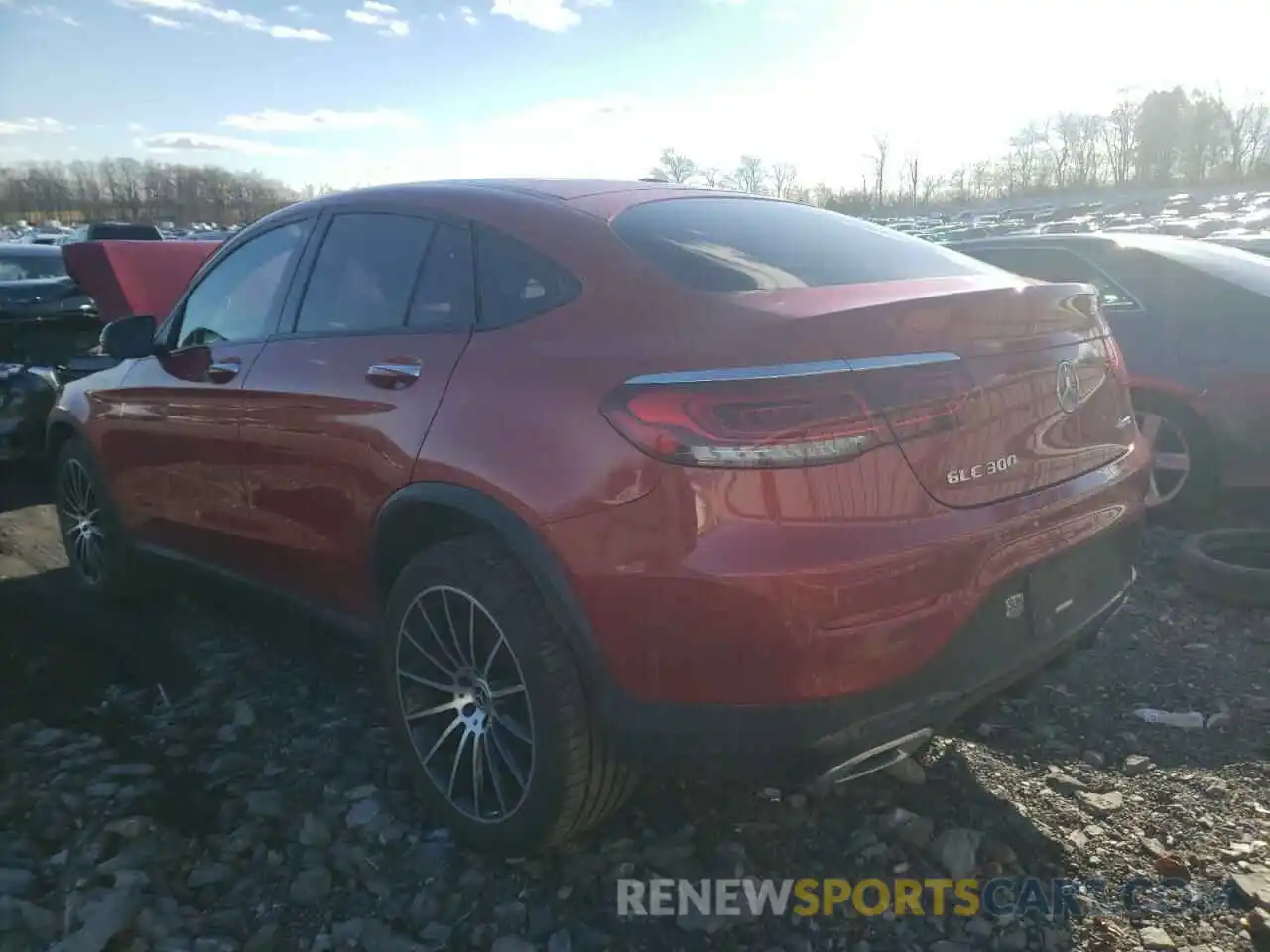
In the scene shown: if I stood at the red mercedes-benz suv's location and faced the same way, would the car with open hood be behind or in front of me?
in front

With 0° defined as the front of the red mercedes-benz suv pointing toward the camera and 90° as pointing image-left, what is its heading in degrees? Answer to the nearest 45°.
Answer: approximately 135°

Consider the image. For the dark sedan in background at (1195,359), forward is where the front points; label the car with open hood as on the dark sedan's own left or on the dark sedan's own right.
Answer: on the dark sedan's own left

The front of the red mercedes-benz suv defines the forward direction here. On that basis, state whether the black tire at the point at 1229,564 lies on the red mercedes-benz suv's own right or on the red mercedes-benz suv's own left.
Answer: on the red mercedes-benz suv's own right

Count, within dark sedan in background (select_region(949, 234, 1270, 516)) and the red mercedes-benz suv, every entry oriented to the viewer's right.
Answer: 0

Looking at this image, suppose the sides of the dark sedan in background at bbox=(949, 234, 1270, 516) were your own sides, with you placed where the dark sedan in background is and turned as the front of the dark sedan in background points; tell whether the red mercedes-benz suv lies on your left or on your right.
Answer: on your left

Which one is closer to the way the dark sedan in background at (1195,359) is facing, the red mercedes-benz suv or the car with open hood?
the car with open hood

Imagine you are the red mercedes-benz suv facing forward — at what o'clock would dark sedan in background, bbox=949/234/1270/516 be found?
The dark sedan in background is roughly at 3 o'clock from the red mercedes-benz suv.
